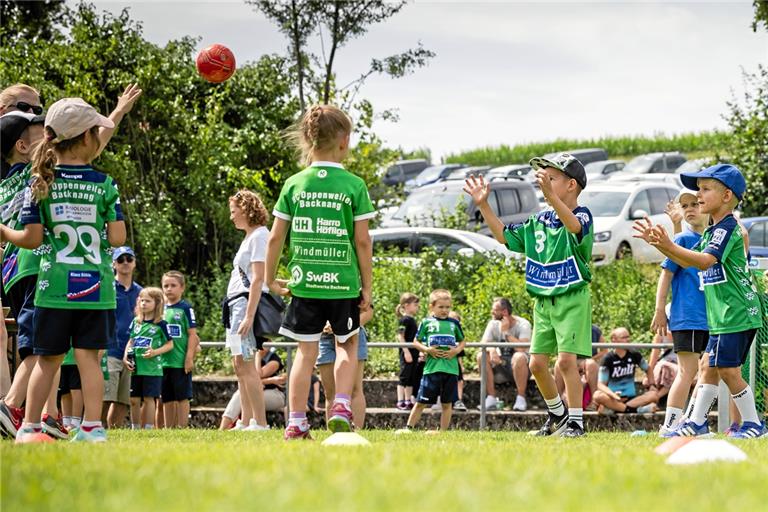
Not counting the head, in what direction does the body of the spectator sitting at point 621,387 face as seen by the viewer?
toward the camera

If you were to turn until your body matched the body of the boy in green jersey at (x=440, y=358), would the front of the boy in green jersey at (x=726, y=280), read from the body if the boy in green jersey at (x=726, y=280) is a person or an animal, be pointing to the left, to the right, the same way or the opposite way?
to the right

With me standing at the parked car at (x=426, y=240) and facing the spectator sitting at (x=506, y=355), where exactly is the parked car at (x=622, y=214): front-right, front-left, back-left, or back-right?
back-left

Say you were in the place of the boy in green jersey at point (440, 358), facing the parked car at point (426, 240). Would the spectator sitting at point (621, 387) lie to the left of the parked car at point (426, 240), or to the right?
right

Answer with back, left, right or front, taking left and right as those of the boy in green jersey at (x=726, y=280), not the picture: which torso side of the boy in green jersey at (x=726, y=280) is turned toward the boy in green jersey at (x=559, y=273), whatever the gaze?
front

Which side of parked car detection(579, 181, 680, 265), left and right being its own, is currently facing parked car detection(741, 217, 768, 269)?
left

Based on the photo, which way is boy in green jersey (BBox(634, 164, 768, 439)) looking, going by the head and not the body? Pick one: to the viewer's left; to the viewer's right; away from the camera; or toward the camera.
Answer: to the viewer's left

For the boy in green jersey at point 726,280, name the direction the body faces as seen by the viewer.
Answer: to the viewer's left

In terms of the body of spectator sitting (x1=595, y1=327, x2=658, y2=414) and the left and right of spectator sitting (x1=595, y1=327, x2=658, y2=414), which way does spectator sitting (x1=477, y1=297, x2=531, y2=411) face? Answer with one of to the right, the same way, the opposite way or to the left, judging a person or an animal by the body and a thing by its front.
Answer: the same way

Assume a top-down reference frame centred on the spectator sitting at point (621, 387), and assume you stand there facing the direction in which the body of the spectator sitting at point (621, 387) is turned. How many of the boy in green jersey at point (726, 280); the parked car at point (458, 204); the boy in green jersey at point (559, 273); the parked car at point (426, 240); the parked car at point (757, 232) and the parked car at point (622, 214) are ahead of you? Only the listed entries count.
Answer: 2

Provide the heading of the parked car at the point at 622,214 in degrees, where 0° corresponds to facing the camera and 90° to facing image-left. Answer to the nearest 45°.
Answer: approximately 45°

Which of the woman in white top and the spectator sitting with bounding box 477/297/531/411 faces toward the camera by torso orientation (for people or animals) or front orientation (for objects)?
the spectator sitting

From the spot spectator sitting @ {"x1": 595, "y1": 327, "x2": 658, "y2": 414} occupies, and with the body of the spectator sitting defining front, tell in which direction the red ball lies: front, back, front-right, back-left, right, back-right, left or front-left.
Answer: front-right

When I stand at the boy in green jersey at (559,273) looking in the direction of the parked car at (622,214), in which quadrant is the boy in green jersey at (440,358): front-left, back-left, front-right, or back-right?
front-left
